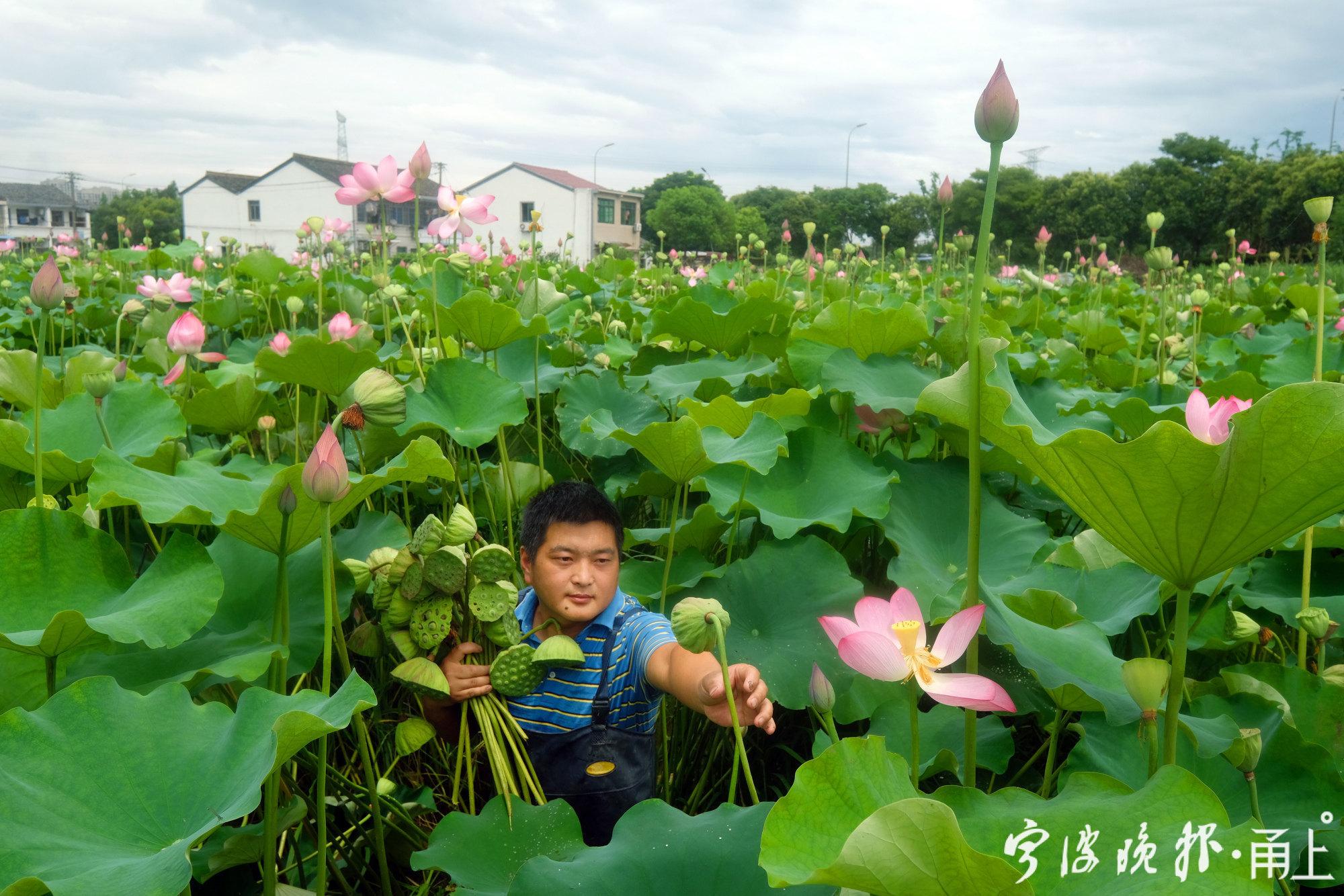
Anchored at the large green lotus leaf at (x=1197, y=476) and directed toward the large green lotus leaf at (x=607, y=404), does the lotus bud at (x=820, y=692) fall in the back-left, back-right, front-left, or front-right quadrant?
front-left

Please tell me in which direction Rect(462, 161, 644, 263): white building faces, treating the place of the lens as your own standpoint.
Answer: facing the viewer and to the right of the viewer

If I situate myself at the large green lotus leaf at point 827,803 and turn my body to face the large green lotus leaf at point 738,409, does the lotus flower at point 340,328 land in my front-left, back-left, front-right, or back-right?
front-left

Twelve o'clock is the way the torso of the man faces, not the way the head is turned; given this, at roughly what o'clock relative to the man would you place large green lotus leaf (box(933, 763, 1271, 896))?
The large green lotus leaf is roughly at 11 o'clock from the man.

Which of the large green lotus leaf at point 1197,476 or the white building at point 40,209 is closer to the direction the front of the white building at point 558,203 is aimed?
the large green lotus leaf

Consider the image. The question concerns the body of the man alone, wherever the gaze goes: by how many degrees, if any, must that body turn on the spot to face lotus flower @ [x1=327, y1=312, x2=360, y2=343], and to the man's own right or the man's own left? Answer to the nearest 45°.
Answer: approximately 135° to the man's own right

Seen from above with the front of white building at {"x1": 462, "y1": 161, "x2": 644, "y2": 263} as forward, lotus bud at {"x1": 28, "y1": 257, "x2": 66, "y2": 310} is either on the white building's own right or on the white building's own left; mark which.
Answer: on the white building's own right

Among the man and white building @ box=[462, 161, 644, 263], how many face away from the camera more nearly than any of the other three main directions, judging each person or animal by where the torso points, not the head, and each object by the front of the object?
0

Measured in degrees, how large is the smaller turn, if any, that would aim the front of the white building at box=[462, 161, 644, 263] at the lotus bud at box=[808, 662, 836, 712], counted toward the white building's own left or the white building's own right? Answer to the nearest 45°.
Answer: approximately 45° to the white building's own right

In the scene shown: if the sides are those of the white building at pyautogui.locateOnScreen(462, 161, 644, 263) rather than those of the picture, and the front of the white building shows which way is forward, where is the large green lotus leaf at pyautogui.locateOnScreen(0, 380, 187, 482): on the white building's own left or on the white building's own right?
on the white building's own right

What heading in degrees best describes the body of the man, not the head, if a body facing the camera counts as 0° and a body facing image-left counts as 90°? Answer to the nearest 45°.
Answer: approximately 0°

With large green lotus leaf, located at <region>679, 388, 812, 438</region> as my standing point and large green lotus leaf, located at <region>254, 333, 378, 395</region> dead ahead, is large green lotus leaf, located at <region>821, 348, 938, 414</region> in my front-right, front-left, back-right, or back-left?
back-right

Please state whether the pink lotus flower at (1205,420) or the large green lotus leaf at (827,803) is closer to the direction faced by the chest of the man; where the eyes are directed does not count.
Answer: the large green lotus leaf

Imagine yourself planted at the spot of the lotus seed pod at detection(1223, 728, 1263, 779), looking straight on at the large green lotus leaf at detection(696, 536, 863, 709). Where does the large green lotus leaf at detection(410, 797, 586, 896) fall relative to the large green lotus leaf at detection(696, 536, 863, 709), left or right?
left

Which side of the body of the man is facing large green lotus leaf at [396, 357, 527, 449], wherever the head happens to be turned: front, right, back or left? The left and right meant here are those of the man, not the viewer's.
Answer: back

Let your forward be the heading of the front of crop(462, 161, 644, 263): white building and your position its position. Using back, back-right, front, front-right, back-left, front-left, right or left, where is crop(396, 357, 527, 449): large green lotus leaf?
front-right

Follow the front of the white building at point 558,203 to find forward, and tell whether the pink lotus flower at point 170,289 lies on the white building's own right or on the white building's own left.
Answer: on the white building's own right
